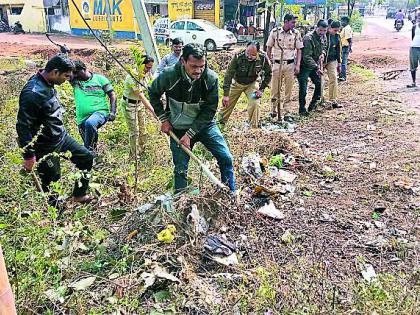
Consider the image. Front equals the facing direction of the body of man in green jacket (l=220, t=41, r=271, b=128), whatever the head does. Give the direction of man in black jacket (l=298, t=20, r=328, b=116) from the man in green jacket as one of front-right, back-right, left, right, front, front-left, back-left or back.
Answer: back-left

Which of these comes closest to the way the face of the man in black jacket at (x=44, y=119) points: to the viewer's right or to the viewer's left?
to the viewer's right

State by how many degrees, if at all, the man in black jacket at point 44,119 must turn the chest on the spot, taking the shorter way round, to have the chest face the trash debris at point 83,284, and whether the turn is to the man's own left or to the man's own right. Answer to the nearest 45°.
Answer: approximately 90° to the man's own right

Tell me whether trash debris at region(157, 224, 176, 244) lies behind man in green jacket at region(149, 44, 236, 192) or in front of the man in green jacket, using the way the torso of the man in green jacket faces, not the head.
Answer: in front

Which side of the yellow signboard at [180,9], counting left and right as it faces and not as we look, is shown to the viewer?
front

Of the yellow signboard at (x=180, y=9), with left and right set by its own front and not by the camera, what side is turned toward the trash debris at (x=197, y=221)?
front

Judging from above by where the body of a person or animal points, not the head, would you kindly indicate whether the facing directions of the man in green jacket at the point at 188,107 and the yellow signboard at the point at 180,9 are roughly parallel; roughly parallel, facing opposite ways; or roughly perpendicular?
roughly parallel

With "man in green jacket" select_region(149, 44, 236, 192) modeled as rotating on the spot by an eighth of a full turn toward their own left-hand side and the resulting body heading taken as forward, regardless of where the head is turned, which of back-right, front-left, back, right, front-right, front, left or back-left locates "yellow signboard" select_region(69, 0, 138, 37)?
back-left

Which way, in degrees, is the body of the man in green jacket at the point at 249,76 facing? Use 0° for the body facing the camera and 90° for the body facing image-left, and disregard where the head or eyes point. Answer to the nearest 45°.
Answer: approximately 0°

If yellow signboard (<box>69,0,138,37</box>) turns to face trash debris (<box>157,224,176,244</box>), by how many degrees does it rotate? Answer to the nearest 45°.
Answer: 0° — it already faces it

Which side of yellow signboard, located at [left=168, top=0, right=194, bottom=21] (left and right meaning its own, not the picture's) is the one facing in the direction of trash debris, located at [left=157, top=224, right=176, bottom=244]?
front

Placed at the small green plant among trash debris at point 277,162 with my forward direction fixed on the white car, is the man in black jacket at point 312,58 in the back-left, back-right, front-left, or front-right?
front-right

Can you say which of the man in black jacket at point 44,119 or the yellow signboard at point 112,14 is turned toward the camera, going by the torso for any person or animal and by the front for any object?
the yellow signboard

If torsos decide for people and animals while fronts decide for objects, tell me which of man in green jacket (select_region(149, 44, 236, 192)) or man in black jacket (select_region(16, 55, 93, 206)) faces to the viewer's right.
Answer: the man in black jacket

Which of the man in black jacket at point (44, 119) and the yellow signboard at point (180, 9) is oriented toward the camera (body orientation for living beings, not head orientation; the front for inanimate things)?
the yellow signboard
